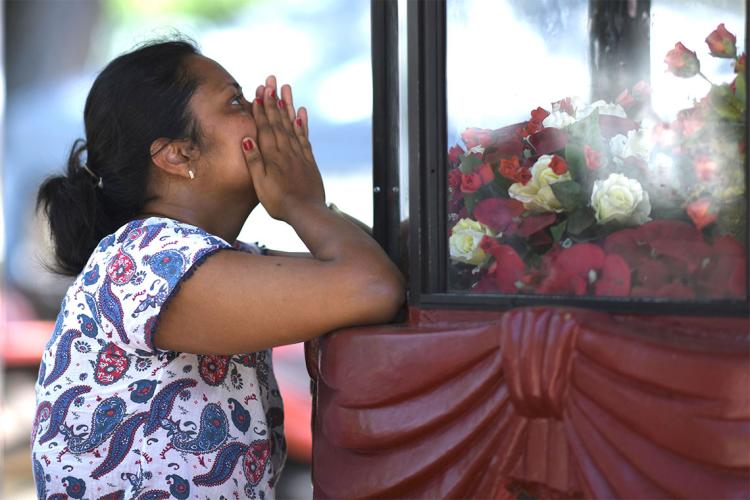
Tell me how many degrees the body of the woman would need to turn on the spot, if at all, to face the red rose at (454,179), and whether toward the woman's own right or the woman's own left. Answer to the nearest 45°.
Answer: approximately 45° to the woman's own right

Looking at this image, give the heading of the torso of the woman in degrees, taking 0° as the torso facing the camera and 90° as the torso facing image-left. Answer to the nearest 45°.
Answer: approximately 270°

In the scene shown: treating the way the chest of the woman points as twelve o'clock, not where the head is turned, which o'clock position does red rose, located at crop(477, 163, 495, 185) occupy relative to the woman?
The red rose is roughly at 1 o'clock from the woman.

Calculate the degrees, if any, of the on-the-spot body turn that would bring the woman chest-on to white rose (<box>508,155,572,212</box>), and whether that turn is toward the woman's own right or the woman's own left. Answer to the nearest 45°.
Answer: approximately 45° to the woman's own right

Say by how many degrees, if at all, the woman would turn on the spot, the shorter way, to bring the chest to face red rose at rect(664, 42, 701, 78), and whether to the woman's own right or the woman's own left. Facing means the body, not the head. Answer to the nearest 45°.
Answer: approximately 45° to the woman's own right

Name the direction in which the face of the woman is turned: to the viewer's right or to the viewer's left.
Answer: to the viewer's right

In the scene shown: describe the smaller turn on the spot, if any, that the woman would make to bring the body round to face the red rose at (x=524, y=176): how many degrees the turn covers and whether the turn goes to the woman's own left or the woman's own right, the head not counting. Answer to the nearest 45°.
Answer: approximately 45° to the woman's own right

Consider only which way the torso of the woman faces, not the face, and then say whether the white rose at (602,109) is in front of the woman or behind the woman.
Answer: in front

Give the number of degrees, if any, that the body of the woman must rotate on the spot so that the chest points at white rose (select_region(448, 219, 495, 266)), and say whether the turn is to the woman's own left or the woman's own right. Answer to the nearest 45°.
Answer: approximately 45° to the woman's own right

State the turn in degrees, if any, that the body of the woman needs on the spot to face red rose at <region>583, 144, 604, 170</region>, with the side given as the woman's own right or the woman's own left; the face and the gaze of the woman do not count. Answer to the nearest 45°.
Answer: approximately 45° to the woman's own right

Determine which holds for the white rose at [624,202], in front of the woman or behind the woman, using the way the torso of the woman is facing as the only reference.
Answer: in front
